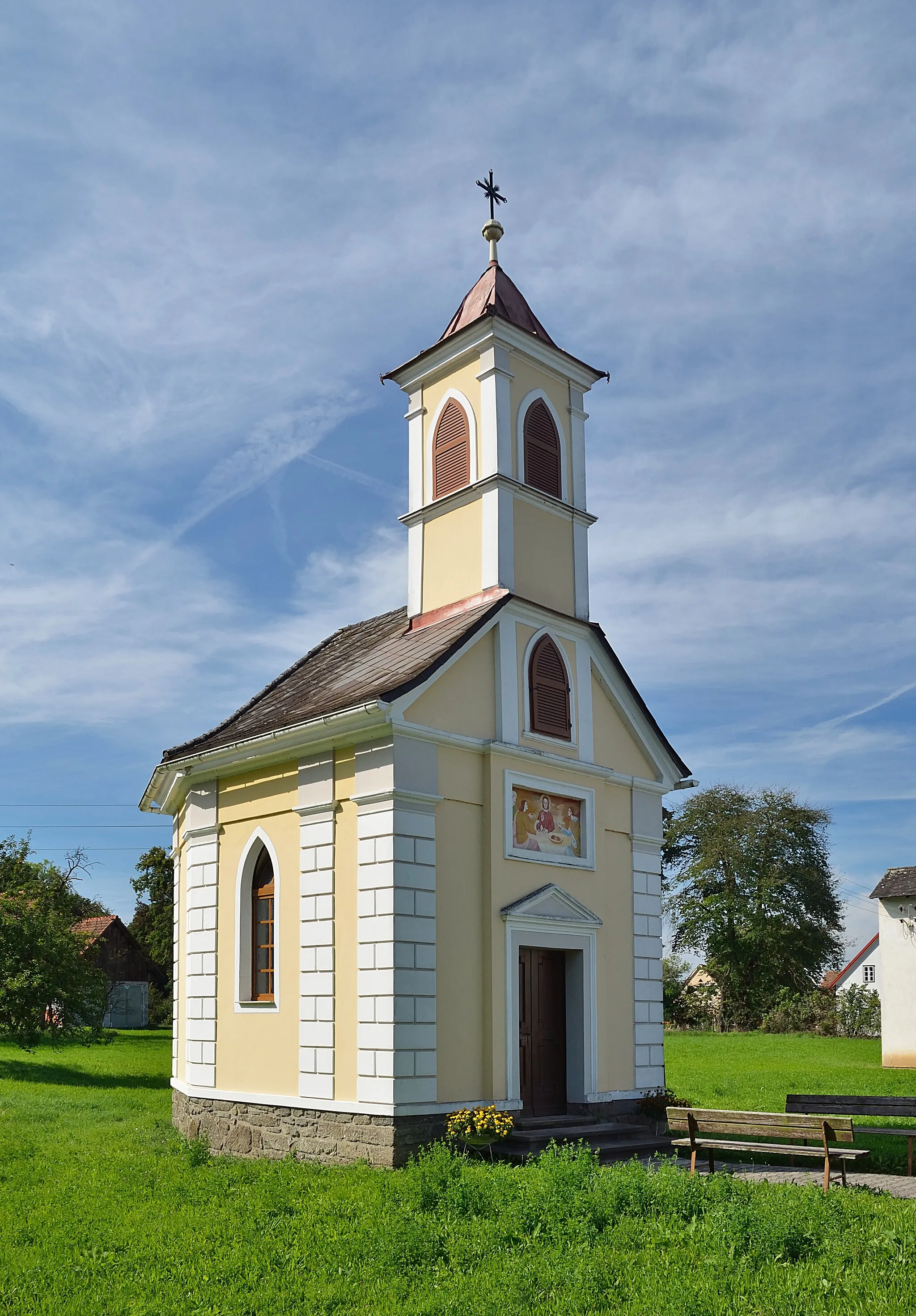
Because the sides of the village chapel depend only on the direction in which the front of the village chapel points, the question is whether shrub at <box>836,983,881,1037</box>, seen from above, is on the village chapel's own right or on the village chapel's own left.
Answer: on the village chapel's own left
